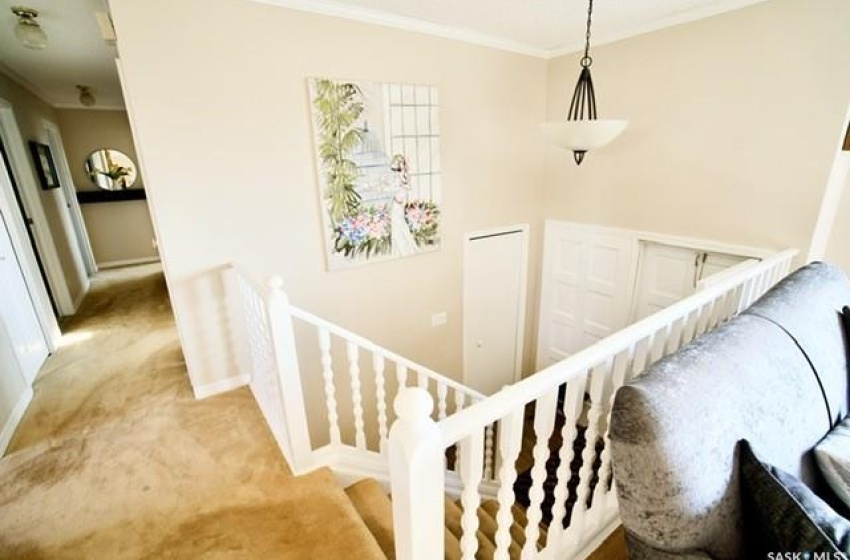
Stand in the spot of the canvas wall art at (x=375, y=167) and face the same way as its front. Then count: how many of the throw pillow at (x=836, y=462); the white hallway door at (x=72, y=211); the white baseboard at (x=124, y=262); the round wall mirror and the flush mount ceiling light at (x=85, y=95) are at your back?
4

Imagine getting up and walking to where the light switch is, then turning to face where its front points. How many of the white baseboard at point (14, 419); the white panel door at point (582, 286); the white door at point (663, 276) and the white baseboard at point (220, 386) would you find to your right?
2

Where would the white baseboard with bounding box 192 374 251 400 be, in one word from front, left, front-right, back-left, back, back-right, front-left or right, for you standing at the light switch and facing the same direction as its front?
right

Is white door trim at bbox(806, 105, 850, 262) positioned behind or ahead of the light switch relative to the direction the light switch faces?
ahead

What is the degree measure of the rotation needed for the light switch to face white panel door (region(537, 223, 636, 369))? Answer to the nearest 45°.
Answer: approximately 45° to its left

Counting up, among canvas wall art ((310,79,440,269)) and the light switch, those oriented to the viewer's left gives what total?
0

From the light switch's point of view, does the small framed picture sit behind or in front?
behind

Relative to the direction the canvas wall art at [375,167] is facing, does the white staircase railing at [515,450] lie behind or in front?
in front

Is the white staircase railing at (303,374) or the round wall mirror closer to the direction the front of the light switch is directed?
the white staircase railing

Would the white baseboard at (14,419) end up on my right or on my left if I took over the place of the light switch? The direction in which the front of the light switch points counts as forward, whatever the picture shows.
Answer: on my right

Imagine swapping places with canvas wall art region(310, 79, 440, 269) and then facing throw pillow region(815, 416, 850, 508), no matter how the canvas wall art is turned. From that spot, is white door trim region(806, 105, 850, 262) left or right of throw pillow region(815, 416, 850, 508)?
left

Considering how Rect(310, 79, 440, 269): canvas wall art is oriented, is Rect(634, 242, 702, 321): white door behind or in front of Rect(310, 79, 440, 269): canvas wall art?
in front

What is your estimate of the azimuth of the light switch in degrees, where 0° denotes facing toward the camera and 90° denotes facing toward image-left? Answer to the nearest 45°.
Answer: approximately 315°
